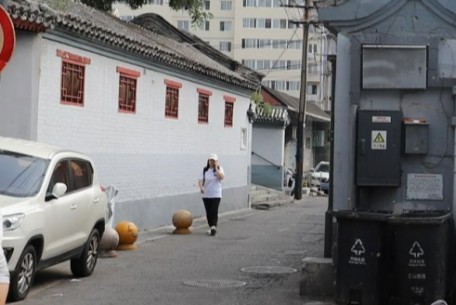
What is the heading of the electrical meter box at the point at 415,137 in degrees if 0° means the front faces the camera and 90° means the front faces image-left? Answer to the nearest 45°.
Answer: approximately 0°

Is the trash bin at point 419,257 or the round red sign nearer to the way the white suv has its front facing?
the round red sign

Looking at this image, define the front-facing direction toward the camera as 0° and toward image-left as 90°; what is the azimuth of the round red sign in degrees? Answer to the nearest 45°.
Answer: approximately 0°

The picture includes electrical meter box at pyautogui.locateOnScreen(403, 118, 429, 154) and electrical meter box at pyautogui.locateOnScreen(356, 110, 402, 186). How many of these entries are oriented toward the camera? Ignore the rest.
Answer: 2

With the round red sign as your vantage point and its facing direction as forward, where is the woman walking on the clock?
The woman walking is roughly at 7 o'clock from the round red sign.

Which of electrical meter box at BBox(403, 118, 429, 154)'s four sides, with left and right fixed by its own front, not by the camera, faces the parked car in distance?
back

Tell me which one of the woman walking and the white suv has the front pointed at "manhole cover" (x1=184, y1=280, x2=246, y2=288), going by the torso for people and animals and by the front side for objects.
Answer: the woman walking
